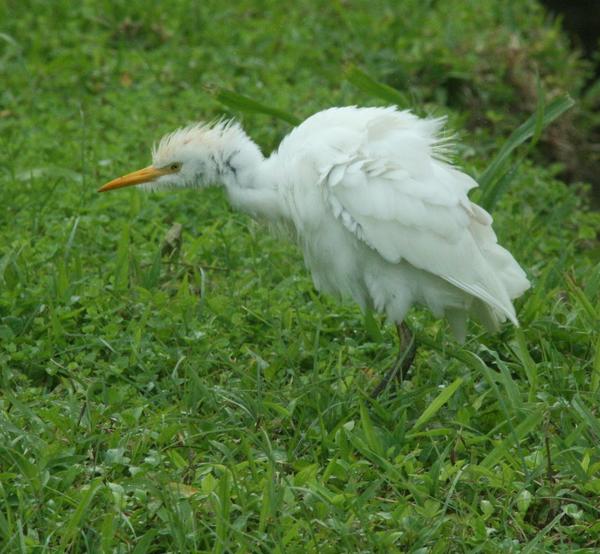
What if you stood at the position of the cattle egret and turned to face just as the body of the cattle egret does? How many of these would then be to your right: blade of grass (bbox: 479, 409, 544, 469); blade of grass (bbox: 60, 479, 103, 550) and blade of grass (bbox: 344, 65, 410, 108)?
1

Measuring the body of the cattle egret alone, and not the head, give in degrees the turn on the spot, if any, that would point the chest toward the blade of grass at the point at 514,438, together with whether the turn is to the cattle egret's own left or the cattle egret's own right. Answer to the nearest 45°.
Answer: approximately 135° to the cattle egret's own left

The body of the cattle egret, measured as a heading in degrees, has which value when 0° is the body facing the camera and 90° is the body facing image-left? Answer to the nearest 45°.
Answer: approximately 90°

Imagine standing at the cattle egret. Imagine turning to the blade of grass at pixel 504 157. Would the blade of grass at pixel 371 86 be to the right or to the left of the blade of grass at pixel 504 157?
left

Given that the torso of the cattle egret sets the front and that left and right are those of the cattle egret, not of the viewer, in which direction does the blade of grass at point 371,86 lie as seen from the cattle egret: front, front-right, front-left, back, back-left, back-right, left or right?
right

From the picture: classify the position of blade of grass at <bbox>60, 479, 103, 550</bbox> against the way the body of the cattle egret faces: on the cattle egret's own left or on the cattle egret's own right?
on the cattle egret's own left

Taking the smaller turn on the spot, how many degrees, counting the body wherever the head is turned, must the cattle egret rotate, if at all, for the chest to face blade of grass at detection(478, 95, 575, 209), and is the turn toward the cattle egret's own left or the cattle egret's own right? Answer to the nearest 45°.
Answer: approximately 135° to the cattle egret's own right
